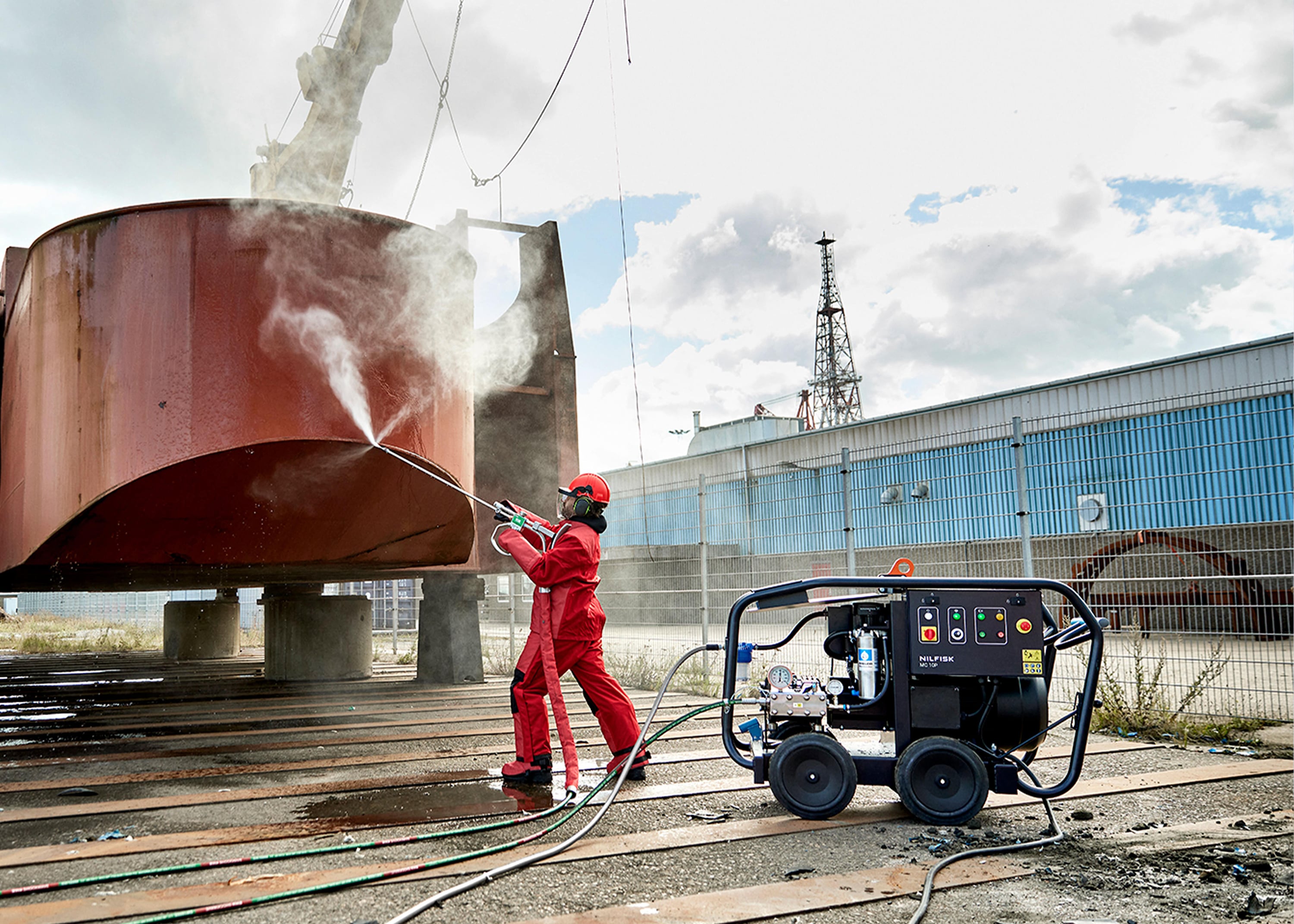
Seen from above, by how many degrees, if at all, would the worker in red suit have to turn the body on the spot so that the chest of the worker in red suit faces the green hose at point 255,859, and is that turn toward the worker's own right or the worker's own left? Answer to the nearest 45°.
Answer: approximately 45° to the worker's own left

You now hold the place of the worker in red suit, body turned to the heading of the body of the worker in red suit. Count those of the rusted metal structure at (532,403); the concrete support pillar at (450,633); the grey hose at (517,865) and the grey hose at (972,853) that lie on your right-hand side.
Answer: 2

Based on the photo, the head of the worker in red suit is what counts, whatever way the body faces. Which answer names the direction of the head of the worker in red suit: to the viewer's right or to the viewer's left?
to the viewer's left

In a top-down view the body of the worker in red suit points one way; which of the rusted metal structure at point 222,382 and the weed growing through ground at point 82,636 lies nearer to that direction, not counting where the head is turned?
the rusted metal structure

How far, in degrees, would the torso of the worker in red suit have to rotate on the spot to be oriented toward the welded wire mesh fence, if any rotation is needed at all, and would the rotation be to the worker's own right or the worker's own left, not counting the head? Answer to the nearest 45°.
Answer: approximately 135° to the worker's own right

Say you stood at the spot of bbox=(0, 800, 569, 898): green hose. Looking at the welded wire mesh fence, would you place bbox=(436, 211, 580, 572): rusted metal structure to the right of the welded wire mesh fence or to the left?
left

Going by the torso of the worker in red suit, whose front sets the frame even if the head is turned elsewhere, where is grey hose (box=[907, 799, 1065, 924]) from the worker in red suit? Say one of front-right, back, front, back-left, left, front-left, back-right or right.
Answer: back-left

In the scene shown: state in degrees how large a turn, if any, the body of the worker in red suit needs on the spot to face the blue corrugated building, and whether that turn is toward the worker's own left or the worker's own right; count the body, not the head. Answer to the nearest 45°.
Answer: approximately 135° to the worker's own right

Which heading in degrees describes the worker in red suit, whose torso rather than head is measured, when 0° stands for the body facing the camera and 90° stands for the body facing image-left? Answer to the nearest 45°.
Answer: approximately 90°
